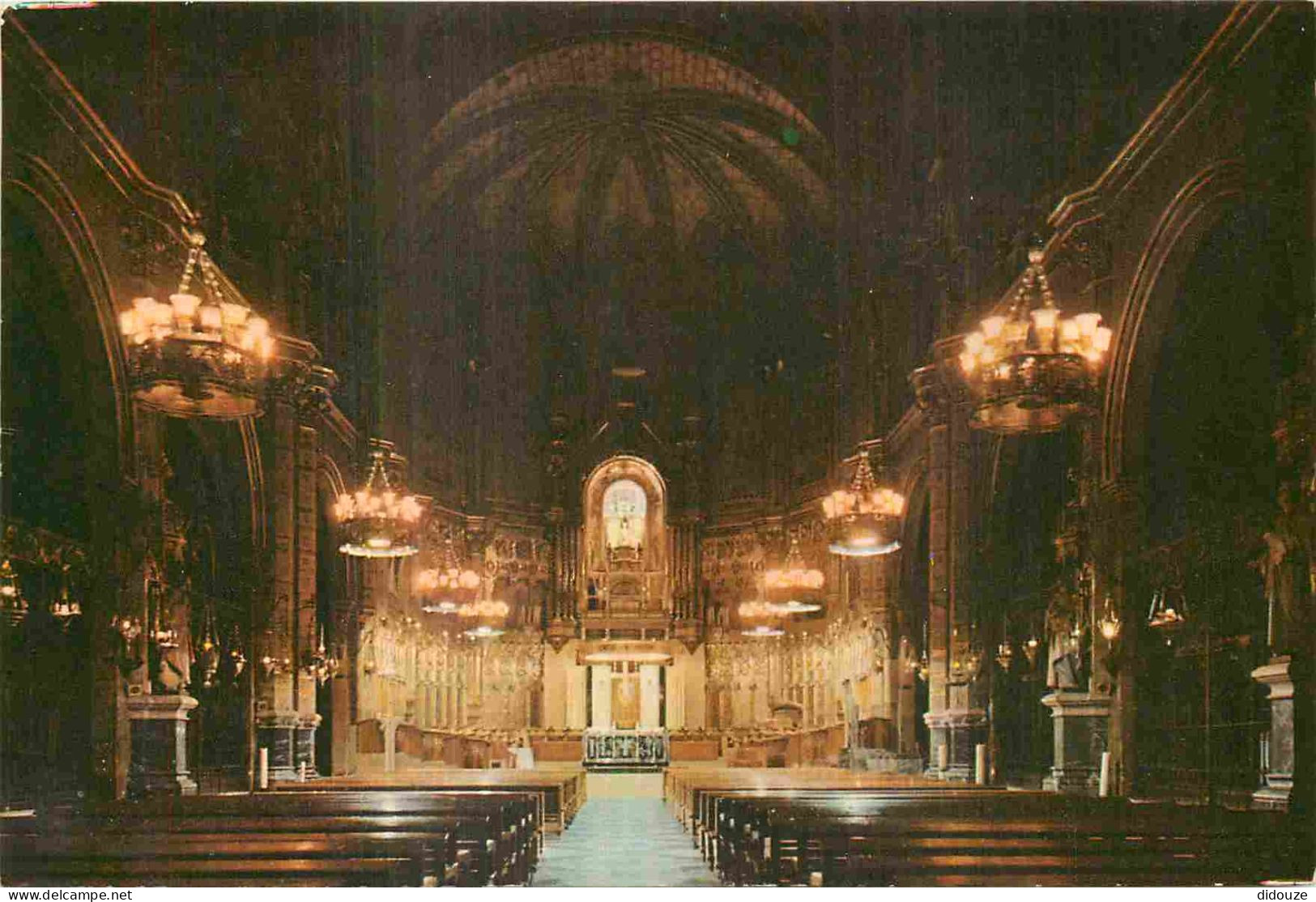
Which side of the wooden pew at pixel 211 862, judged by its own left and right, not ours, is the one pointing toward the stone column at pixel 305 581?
front

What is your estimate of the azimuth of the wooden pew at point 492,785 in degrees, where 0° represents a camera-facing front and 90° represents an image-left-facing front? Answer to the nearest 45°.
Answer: approximately 180°

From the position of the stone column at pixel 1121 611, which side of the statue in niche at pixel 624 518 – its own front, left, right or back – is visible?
front

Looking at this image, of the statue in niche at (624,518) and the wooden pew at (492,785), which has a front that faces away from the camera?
the wooden pew

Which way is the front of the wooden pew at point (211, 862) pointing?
away from the camera

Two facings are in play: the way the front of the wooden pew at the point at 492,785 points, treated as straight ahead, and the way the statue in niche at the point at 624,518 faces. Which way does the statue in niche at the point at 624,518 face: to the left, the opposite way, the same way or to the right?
the opposite way

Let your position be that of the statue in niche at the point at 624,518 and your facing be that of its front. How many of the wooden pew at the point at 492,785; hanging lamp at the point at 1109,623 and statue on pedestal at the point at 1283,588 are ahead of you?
3

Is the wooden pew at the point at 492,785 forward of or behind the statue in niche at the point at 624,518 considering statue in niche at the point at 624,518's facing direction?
forward

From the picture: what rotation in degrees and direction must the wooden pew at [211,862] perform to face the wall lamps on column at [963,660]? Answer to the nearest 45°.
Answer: approximately 45° to its right

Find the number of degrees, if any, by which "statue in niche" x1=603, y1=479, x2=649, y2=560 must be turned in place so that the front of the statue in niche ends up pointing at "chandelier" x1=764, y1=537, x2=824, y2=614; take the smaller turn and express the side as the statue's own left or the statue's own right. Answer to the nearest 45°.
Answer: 0° — it already faces it
